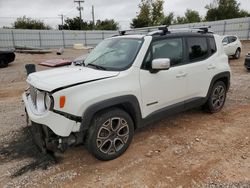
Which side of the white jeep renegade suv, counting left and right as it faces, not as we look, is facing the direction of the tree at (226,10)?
back

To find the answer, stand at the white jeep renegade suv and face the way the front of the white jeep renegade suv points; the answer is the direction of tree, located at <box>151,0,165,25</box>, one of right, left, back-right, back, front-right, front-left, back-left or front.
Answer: back-right

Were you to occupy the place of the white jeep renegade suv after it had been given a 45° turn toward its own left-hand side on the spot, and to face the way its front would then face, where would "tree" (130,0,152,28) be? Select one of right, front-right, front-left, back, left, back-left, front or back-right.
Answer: back

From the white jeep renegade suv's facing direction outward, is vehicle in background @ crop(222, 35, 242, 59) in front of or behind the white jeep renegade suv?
behind

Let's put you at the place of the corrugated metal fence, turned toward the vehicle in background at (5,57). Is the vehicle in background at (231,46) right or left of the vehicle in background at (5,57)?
left

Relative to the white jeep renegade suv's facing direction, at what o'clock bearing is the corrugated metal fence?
The corrugated metal fence is roughly at 4 o'clock from the white jeep renegade suv.

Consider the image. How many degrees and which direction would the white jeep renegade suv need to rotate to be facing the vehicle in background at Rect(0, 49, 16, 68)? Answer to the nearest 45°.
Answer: approximately 90° to its right

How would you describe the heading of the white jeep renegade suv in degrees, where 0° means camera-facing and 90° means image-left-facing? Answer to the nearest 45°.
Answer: approximately 45°
